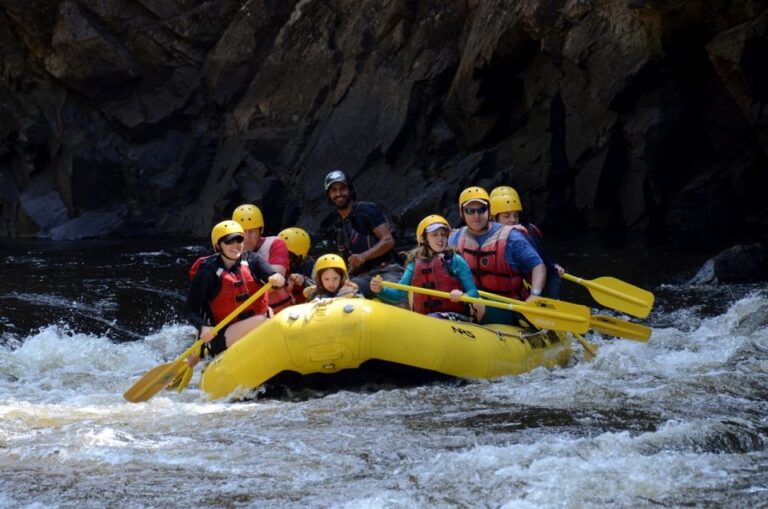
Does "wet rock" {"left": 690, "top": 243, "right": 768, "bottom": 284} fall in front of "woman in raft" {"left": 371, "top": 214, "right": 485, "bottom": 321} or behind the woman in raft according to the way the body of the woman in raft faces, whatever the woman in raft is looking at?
behind

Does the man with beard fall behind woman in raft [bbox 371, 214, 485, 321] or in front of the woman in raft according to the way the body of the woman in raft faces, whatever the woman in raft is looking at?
behind

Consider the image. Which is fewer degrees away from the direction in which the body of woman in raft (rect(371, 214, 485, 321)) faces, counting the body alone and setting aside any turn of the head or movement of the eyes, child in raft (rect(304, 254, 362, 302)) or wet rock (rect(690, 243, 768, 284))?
the child in raft

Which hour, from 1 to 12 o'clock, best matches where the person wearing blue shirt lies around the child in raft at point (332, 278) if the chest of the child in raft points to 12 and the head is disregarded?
The person wearing blue shirt is roughly at 8 o'clock from the child in raft.

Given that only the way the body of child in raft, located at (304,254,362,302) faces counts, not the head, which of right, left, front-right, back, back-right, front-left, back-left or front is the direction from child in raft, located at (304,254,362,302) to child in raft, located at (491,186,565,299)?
back-left

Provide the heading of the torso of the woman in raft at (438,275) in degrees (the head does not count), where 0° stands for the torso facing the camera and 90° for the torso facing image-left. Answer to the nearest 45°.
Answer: approximately 0°

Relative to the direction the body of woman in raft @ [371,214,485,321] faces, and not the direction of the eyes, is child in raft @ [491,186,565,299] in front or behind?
behind

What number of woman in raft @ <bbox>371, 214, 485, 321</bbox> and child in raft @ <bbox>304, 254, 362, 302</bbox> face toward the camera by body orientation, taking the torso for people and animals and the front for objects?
2
